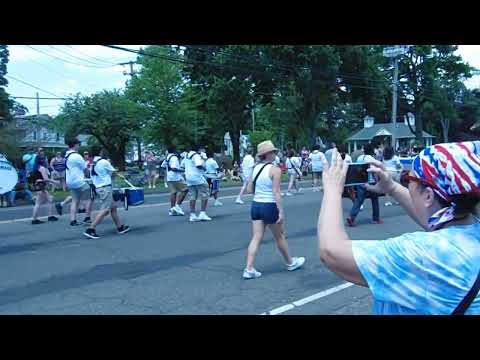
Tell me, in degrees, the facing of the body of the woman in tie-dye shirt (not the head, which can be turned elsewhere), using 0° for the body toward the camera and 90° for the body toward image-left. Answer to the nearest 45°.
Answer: approximately 135°

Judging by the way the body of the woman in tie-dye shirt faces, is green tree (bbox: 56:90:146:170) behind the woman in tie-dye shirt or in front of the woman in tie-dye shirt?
in front

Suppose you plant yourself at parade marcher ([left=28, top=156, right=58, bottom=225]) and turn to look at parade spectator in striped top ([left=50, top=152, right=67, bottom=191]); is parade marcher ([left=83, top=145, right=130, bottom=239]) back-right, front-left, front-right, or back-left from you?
back-right

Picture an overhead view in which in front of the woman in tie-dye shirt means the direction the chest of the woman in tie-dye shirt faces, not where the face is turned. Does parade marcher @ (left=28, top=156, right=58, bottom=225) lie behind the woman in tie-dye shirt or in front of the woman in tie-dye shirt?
in front
